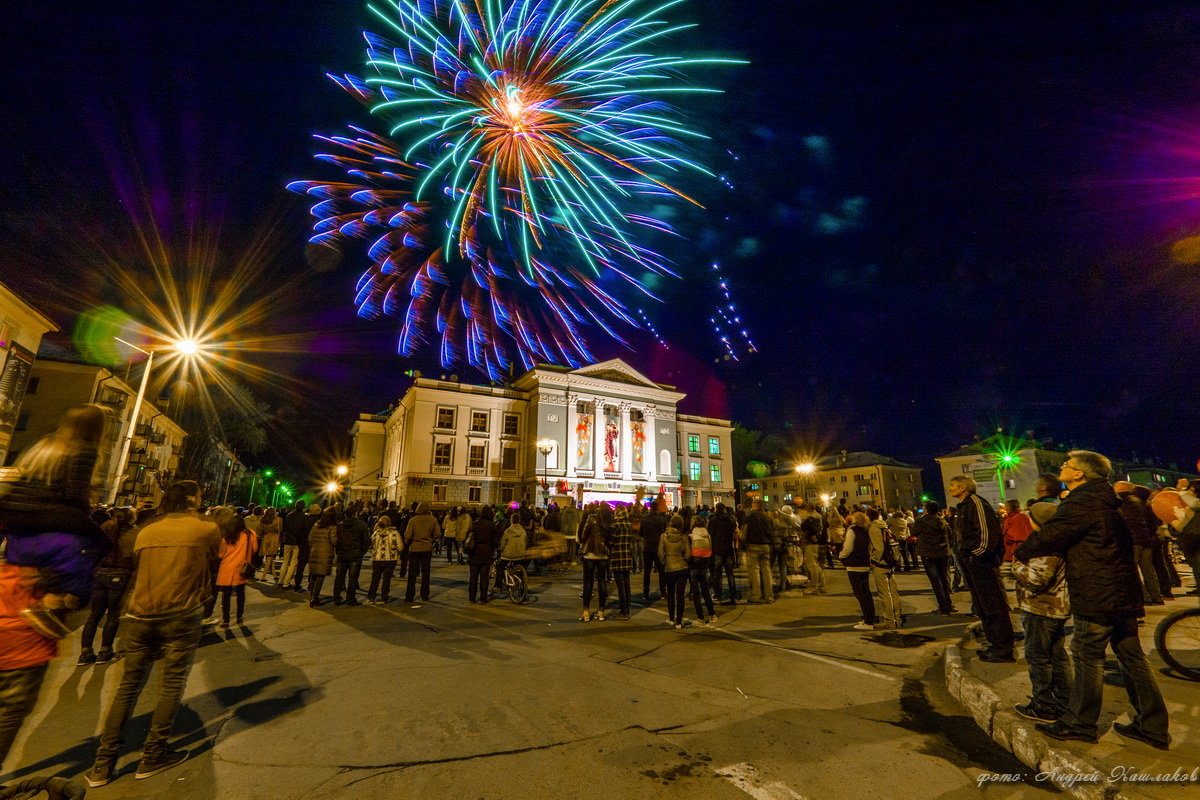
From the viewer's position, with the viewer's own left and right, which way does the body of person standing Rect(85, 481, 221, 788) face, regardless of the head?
facing away from the viewer and to the right of the viewer

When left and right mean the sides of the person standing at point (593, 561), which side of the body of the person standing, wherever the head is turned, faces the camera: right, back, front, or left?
back

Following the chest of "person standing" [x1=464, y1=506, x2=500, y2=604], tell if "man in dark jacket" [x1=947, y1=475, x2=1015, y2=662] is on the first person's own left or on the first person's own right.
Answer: on the first person's own right

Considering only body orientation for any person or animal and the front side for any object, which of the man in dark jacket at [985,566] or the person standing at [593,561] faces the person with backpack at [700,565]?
the man in dark jacket

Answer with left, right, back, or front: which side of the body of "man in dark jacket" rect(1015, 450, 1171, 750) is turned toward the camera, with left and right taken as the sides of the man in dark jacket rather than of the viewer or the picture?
left

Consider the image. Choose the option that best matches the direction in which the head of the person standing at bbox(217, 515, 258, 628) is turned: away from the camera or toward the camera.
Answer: away from the camera

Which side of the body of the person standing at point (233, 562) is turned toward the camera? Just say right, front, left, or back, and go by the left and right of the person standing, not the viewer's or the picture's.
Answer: back

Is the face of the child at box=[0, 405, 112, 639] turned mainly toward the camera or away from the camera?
away from the camera

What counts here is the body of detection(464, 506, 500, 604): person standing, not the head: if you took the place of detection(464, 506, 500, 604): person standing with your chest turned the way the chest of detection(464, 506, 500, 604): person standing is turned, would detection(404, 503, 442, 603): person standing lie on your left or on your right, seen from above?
on your left

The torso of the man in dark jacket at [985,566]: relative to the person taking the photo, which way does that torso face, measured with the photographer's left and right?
facing to the left of the viewer

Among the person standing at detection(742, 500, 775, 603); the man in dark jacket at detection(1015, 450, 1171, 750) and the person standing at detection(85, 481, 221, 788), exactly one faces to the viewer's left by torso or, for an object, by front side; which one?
the man in dark jacket
